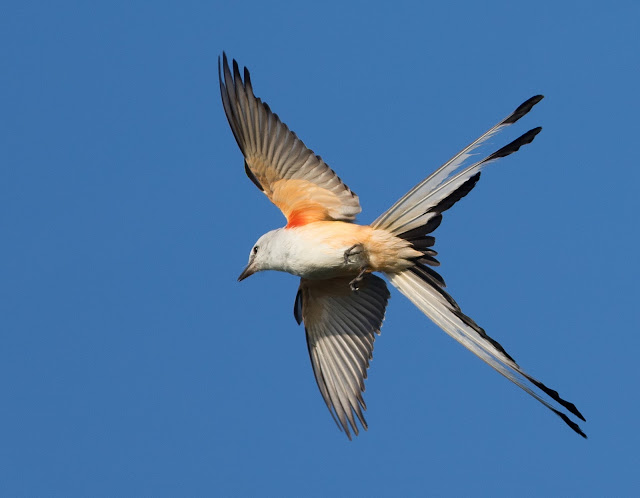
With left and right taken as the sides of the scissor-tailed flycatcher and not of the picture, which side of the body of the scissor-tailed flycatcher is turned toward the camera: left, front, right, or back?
left
